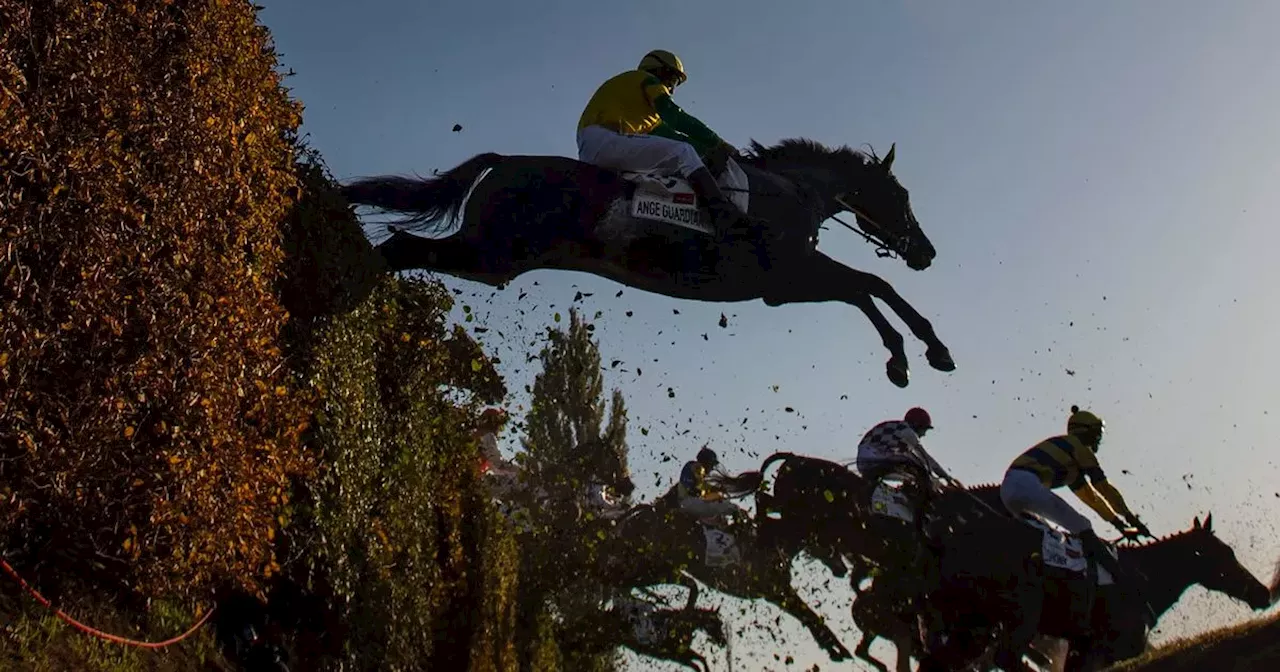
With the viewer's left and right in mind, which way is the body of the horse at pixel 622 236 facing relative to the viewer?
facing to the right of the viewer

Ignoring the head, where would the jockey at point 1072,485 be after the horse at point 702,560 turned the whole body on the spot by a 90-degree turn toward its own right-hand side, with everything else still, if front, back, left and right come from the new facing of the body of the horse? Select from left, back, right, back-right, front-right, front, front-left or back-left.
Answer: front-left

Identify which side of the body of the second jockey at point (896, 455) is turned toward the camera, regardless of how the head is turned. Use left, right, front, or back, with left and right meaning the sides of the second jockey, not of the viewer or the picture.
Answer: right

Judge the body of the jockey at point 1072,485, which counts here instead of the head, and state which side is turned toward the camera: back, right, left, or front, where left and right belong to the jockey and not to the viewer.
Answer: right

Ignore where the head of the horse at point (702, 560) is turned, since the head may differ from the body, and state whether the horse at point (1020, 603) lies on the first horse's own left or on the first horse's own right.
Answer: on the first horse's own right

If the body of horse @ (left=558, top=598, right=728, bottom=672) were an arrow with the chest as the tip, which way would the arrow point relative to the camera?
to the viewer's right

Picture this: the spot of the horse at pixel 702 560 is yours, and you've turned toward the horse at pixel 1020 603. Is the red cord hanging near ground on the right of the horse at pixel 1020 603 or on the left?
right

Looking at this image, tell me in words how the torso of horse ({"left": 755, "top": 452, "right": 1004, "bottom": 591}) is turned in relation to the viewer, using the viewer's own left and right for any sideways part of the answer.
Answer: facing to the right of the viewer

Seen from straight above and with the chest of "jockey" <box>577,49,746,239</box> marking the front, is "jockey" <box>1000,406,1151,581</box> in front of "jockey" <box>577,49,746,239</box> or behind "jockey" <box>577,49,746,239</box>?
in front

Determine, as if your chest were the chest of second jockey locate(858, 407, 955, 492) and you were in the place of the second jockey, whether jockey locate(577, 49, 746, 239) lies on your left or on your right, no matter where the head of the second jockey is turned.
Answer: on your right

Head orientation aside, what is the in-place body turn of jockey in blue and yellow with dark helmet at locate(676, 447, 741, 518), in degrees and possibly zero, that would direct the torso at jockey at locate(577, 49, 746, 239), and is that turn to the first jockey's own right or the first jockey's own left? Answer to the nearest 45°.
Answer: approximately 90° to the first jockey's own right

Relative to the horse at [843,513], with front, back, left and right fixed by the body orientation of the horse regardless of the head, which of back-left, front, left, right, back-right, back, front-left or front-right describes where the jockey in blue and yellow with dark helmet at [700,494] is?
back-left

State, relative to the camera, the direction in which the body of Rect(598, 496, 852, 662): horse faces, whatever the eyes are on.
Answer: to the viewer's right

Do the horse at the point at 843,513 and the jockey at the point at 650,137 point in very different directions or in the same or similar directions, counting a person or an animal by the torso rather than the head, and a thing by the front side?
same or similar directions

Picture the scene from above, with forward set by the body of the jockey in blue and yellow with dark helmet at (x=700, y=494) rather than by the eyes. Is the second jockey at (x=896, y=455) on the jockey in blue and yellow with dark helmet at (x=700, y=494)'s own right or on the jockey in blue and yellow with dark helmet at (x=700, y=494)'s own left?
on the jockey in blue and yellow with dark helmet at (x=700, y=494)'s own right
